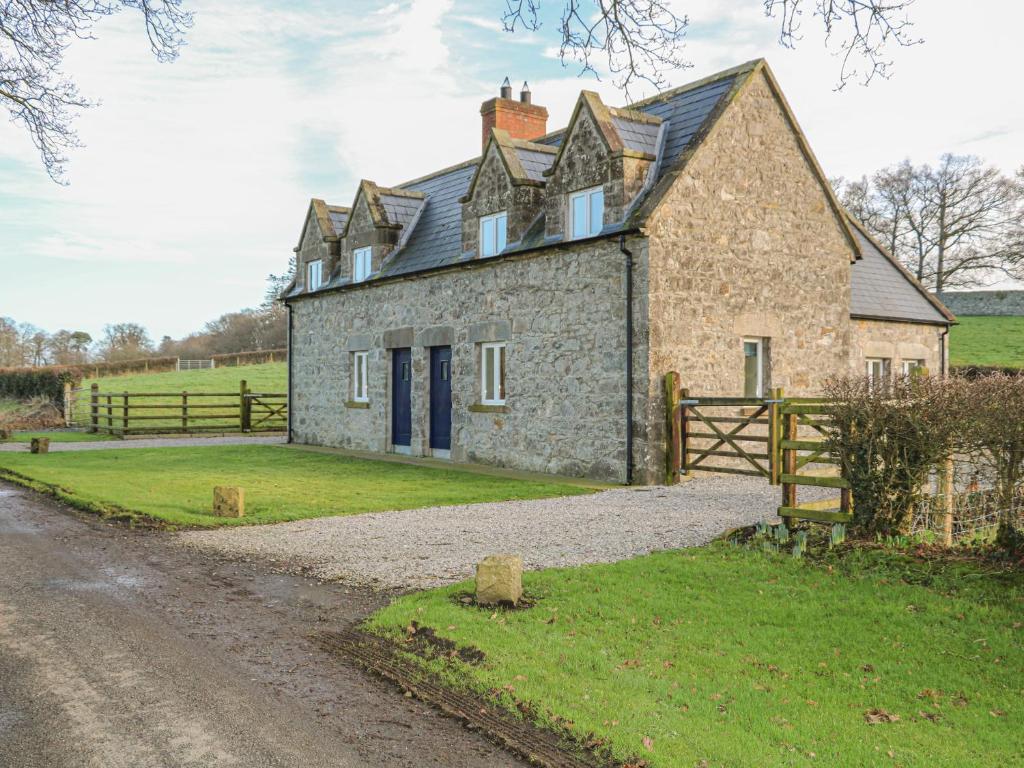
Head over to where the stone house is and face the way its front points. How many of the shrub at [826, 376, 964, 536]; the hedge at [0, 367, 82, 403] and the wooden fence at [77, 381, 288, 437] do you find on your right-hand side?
2

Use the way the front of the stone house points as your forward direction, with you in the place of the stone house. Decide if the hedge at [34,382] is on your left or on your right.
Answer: on your right

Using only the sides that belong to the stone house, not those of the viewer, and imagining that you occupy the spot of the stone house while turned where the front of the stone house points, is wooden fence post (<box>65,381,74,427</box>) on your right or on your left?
on your right

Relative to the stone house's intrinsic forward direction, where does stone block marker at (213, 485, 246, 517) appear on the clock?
The stone block marker is roughly at 12 o'clock from the stone house.

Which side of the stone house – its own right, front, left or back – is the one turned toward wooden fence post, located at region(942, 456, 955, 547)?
left

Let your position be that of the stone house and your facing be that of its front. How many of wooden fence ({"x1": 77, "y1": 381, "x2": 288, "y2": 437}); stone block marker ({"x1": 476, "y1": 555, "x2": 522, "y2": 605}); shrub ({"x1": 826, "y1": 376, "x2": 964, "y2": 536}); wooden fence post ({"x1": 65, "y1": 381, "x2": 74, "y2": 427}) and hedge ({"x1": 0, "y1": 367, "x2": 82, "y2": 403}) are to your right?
3

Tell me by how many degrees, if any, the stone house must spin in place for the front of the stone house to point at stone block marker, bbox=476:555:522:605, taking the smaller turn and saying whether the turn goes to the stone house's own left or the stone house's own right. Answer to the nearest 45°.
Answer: approximately 45° to the stone house's own left

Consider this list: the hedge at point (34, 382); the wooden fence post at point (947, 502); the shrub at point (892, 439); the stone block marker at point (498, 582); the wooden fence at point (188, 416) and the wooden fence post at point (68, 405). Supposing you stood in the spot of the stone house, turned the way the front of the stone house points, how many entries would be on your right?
3

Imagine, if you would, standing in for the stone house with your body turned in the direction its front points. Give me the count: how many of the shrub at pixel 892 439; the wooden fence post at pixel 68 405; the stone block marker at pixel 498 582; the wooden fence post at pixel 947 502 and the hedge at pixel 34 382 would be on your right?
2

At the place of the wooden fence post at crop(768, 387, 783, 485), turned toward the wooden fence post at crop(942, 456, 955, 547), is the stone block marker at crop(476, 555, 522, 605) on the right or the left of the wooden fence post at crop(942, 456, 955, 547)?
right

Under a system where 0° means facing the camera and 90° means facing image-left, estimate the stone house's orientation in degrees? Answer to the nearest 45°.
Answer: approximately 45°

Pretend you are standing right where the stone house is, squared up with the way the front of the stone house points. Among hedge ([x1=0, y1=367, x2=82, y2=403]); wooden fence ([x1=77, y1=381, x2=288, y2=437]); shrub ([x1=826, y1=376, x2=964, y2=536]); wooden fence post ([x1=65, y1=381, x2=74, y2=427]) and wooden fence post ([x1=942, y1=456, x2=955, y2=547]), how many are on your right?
3

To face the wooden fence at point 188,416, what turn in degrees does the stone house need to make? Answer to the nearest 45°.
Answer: approximately 90° to its right
